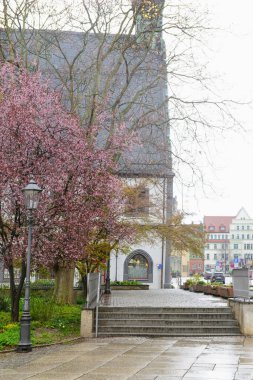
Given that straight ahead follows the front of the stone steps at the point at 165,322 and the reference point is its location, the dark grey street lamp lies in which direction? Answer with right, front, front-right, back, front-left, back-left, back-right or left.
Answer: front-right

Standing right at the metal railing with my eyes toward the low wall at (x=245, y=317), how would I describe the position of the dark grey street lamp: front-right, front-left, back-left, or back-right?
back-right

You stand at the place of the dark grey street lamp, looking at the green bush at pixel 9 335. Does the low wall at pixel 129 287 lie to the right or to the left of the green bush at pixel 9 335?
right

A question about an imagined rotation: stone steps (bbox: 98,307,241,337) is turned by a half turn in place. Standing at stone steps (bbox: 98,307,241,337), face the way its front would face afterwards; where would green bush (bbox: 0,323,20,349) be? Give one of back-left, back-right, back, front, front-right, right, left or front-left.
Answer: back-left

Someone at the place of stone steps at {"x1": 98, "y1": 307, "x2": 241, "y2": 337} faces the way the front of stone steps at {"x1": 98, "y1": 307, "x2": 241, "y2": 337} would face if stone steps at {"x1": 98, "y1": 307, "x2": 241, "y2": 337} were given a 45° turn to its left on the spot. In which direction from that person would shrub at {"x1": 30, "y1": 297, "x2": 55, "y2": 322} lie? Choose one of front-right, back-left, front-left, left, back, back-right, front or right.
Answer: back-right

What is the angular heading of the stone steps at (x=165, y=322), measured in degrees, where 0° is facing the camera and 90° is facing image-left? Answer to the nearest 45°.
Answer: approximately 0°

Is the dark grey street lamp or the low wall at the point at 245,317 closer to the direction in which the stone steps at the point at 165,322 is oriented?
the dark grey street lamp

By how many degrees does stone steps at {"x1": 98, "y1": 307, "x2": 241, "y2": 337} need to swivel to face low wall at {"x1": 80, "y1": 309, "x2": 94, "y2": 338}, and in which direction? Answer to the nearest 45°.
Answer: approximately 45° to its right

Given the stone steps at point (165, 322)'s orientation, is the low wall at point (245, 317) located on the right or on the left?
on its left

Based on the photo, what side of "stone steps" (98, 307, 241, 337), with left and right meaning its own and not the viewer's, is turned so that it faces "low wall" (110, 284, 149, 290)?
back
